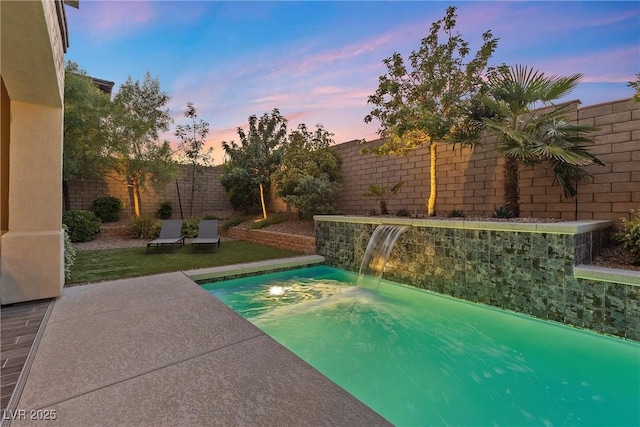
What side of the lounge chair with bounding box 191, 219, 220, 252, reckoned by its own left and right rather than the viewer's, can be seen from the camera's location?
front

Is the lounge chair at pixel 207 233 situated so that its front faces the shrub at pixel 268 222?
no

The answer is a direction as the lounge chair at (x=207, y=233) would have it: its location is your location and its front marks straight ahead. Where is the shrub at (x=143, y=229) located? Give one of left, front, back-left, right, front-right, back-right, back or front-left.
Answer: back-right

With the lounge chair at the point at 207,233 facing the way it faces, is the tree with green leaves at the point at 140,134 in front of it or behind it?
behind

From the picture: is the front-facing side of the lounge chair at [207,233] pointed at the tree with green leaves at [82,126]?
no

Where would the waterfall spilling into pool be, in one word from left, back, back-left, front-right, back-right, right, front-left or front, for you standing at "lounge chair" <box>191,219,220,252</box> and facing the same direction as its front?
front-left

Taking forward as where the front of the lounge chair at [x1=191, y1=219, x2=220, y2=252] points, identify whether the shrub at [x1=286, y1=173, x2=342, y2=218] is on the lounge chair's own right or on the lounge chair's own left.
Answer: on the lounge chair's own left

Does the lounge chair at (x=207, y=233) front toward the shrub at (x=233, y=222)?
no

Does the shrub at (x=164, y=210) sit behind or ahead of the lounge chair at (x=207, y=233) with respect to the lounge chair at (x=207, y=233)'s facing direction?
behind

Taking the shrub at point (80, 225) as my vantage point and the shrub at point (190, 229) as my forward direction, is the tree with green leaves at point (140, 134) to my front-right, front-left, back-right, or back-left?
front-left

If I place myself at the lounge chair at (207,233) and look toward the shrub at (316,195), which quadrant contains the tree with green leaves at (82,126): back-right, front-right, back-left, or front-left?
back-left

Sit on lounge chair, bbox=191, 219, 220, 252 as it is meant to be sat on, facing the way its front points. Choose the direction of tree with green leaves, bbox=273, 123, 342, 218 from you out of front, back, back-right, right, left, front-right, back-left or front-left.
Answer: left

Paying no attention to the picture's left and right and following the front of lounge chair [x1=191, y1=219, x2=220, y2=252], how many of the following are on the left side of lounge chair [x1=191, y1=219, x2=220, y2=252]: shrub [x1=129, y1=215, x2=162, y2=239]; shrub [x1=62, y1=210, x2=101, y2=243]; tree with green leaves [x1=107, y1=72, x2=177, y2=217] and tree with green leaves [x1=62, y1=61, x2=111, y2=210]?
0

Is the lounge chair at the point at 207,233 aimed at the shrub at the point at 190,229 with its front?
no
